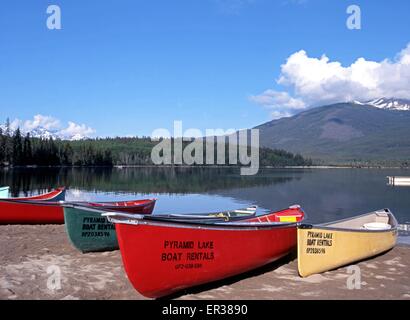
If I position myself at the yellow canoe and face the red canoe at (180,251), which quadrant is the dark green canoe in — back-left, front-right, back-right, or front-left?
front-right

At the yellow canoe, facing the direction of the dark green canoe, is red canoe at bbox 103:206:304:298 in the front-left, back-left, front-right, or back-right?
front-left
